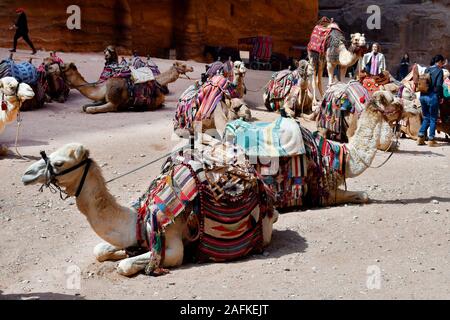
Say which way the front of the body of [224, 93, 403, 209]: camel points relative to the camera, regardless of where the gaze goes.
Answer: to the viewer's right

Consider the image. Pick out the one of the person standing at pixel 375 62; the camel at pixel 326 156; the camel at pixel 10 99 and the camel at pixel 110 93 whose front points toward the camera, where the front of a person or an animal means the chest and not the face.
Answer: the person standing

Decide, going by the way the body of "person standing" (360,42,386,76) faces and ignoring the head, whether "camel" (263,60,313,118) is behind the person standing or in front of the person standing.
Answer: in front

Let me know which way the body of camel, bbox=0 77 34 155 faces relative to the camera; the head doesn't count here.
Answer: to the viewer's right

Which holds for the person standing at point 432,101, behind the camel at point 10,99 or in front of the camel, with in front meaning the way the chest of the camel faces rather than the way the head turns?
in front

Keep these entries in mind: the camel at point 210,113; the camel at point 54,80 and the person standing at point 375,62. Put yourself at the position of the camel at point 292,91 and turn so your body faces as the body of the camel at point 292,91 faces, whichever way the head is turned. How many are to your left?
1

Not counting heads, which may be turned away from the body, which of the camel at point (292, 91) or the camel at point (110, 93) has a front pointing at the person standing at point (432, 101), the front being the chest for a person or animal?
the camel at point (292, 91)

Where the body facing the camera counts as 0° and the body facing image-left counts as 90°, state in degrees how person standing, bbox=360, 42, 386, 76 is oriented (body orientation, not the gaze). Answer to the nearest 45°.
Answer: approximately 0°

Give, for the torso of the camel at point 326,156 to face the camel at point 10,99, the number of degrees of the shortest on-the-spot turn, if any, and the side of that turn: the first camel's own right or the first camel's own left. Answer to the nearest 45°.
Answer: approximately 135° to the first camel's own left

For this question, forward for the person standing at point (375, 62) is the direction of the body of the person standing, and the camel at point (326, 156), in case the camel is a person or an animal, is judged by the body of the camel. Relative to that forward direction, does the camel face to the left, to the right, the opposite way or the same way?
to the left
